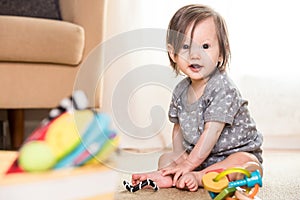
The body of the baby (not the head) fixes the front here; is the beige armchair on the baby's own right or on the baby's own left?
on the baby's own right

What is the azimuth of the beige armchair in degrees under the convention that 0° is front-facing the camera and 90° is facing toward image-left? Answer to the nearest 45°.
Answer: approximately 0°

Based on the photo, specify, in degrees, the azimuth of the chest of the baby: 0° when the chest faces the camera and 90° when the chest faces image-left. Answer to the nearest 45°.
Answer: approximately 45°

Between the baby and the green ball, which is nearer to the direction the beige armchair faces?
the green ball
